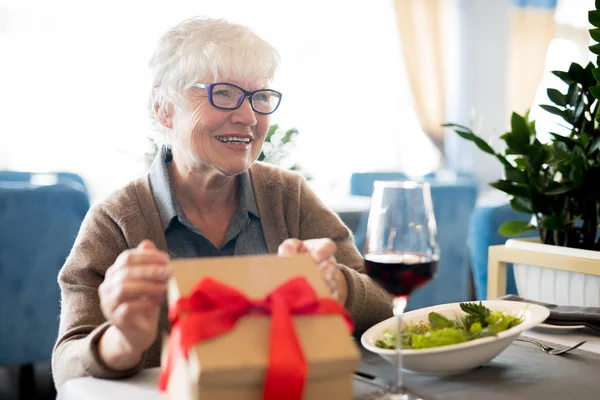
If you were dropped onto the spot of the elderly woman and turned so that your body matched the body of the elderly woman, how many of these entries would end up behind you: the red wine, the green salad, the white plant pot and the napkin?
0

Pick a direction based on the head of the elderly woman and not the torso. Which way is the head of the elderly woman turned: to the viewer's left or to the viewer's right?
to the viewer's right

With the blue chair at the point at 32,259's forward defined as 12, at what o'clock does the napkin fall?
The napkin is roughly at 5 o'clock from the blue chair.

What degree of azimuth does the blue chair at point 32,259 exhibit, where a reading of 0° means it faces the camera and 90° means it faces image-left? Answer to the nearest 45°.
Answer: approximately 180°

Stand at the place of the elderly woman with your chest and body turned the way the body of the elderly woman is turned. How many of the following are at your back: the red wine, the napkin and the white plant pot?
0

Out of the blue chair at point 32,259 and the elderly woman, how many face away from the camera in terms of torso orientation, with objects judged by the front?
1

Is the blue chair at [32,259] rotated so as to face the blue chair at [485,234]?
no

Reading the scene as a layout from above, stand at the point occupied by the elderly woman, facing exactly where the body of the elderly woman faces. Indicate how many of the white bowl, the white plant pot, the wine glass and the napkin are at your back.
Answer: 0

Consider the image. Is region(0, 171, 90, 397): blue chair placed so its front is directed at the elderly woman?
no

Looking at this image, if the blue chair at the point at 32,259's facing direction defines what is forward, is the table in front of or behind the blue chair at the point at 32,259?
behind

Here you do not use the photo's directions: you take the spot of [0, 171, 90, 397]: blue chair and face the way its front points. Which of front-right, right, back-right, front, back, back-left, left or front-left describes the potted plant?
back-right

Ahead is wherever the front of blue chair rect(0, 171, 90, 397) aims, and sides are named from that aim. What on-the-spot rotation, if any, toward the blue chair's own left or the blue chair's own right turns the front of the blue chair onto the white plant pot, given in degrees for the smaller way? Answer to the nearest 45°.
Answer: approximately 135° to the blue chair's own right

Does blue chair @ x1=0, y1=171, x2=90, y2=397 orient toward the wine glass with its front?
no

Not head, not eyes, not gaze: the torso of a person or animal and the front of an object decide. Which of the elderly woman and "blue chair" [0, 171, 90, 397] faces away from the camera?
the blue chair
